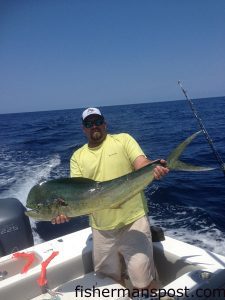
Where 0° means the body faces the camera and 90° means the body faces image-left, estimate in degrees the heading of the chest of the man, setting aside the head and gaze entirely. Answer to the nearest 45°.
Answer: approximately 0°

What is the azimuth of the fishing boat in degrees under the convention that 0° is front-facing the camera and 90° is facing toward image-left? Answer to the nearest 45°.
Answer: approximately 315°
